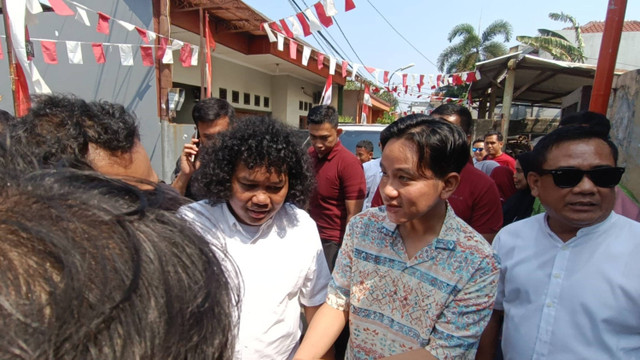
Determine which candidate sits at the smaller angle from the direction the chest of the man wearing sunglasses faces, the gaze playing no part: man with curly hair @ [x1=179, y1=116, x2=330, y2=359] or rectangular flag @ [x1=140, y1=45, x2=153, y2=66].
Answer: the man with curly hair

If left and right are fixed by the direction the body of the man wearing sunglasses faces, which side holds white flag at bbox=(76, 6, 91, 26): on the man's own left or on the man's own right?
on the man's own right

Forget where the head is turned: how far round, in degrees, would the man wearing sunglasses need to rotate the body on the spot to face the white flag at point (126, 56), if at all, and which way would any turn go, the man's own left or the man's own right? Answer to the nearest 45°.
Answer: approximately 90° to the man's own right

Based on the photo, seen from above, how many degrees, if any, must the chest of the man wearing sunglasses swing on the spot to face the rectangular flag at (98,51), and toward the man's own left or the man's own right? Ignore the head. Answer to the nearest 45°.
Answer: approximately 90° to the man's own right

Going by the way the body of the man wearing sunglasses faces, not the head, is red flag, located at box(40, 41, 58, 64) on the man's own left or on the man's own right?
on the man's own right

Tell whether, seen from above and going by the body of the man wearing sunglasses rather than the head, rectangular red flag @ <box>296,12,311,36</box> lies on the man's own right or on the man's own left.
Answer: on the man's own right

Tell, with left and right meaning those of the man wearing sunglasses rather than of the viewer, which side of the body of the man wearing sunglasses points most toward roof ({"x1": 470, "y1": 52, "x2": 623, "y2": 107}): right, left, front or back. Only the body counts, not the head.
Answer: back

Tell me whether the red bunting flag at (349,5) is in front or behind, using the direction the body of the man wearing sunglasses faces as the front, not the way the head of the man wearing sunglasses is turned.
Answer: behind

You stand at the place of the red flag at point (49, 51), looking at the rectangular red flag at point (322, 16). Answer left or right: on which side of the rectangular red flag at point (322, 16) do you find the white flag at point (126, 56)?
left

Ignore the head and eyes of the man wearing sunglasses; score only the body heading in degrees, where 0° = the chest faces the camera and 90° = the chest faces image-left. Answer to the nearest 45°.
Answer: approximately 0°
